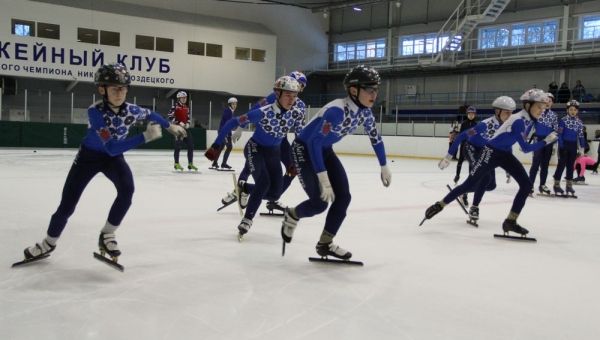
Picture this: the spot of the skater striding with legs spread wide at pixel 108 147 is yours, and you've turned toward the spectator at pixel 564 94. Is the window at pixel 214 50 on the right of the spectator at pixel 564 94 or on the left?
left

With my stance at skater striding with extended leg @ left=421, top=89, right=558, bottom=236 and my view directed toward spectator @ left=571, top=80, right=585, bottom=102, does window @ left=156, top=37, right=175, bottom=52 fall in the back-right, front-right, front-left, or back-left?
front-left

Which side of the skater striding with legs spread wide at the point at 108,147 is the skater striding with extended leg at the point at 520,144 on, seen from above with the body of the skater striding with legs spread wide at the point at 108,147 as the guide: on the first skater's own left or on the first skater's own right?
on the first skater's own left
